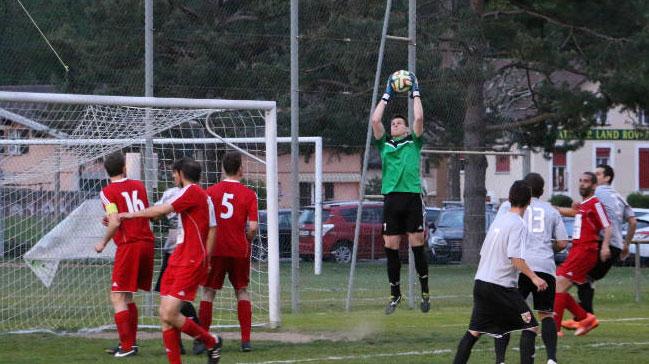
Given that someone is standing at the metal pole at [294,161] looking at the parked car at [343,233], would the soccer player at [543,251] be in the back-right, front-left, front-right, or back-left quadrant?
back-right

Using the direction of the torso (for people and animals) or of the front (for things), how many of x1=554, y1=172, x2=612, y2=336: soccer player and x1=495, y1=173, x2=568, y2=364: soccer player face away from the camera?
1

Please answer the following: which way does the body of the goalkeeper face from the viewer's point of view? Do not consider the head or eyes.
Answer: toward the camera

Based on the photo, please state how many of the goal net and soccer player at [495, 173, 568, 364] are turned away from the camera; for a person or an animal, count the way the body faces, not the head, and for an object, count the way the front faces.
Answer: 1

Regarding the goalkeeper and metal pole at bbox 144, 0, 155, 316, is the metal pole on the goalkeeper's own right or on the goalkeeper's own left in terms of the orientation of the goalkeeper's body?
on the goalkeeper's own right

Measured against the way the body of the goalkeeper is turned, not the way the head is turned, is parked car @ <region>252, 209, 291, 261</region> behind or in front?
behind

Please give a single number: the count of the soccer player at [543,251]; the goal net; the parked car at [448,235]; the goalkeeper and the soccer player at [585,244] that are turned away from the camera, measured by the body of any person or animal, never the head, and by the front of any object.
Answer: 1

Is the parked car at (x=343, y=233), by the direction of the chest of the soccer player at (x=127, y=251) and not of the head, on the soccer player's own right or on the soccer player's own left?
on the soccer player's own right

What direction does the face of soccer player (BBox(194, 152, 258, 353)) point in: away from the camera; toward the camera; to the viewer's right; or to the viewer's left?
away from the camera

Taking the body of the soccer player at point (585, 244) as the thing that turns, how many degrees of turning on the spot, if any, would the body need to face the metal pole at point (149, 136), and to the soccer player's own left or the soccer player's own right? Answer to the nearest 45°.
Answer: approximately 45° to the soccer player's own right

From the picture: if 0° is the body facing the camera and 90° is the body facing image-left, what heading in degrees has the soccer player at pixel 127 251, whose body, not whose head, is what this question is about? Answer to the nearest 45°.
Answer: approximately 135°

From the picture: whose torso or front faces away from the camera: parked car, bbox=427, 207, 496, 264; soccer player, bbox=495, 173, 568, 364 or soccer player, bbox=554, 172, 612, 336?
soccer player, bbox=495, 173, 568, 364

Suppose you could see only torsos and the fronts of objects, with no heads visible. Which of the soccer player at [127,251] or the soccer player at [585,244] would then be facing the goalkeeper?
the soccer player at [585,244]

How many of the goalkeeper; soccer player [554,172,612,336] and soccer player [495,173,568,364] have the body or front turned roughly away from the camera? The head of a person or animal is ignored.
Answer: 1

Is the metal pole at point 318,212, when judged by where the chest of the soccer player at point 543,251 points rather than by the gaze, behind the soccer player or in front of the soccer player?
in front
